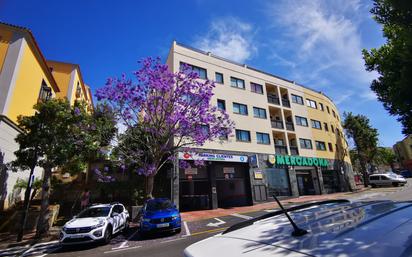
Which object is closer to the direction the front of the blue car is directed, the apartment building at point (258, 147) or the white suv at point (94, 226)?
the white suv

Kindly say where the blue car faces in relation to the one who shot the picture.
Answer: facing the viewer

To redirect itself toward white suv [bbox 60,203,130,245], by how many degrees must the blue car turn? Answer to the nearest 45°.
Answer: approximately 90° to its right

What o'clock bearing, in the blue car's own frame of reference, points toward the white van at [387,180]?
The white van is roughly at 8 o'clock from the blue car.

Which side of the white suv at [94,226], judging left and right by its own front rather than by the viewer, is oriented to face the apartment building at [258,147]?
back

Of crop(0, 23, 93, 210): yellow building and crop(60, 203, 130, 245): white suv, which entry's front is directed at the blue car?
the yellow building

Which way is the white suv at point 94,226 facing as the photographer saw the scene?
facing the viewer and to the left of the viewer

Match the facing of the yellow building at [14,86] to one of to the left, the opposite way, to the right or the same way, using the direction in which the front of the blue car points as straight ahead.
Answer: to the left

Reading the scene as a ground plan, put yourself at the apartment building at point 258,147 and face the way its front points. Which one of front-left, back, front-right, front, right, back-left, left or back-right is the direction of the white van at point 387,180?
left

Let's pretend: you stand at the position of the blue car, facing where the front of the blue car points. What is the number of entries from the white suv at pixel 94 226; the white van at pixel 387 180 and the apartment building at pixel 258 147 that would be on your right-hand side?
1

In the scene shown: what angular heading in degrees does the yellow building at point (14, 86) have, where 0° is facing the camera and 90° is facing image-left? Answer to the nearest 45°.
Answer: approximately 315°

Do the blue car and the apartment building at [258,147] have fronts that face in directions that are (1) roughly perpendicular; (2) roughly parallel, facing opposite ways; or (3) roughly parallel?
roughly parallel

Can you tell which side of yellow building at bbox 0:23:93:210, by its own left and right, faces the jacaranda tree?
front
